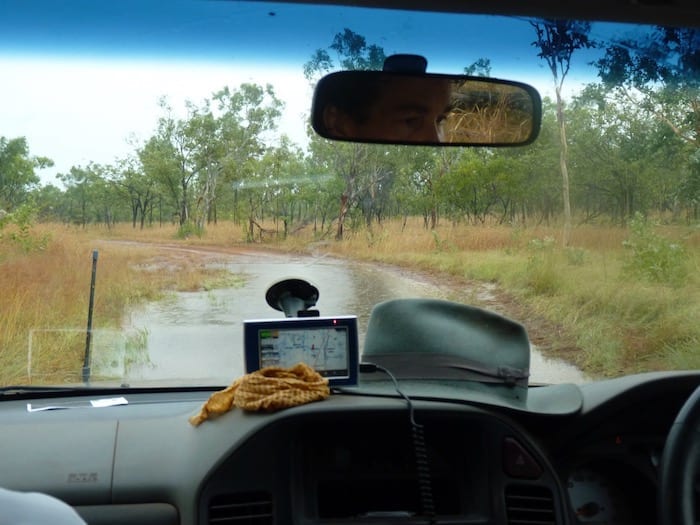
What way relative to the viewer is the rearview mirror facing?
toward the camera

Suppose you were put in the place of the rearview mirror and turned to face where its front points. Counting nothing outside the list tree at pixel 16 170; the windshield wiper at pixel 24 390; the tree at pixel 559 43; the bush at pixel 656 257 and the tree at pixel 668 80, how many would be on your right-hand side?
2

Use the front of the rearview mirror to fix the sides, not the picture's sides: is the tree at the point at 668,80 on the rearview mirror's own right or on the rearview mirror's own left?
on the rearview mirror's own left

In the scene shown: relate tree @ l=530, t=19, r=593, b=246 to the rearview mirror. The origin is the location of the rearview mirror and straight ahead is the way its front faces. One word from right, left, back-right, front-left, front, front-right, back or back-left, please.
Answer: back-left

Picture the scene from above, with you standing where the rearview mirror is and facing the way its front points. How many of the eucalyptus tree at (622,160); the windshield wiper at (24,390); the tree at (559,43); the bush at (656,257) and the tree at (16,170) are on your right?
2

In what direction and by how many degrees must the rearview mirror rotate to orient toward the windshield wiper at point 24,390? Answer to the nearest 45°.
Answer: approximately 90° to its right

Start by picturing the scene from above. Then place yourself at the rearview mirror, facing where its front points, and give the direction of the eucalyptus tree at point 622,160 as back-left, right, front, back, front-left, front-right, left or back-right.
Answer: back-left

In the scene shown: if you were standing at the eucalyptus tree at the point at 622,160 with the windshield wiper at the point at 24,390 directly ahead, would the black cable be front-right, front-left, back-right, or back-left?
front-left

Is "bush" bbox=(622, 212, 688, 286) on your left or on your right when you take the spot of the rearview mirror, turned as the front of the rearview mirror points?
on your left

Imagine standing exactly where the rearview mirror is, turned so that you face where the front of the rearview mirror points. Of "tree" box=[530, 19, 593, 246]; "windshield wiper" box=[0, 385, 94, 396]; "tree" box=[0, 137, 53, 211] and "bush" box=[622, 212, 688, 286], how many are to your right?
2
